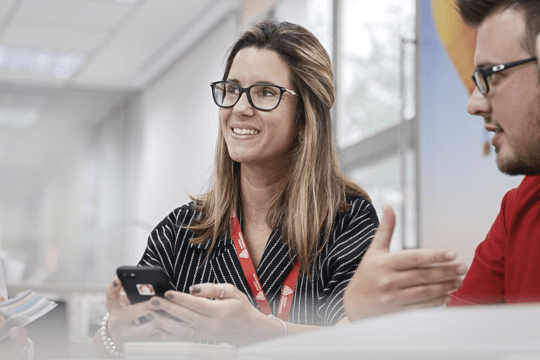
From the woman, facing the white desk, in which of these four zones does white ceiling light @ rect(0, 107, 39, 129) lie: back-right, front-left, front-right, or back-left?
back-right

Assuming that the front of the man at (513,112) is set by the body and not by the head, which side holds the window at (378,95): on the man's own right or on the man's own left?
on the man's own right

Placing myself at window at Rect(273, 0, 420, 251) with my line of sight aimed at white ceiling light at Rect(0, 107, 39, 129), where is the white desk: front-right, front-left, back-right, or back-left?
back-left

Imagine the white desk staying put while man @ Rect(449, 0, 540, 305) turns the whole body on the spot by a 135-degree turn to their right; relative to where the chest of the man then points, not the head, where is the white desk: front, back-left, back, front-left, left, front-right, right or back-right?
back-right

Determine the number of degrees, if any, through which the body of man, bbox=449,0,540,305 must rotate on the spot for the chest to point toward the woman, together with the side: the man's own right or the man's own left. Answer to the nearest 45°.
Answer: approximately 45° to the man's own right

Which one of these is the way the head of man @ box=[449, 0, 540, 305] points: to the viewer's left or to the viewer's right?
to the viewer's left

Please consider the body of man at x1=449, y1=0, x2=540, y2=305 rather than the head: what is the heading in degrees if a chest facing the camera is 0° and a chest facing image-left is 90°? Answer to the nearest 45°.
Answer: approximately 90°

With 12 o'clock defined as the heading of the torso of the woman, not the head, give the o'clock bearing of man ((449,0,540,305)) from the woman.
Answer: The man is roughly at 9 o'clock from the woman.

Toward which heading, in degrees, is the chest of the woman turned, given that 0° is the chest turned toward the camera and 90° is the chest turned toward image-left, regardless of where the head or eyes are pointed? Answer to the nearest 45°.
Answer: approximately 45°

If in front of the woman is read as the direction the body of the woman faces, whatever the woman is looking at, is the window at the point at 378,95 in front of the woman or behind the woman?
behind
